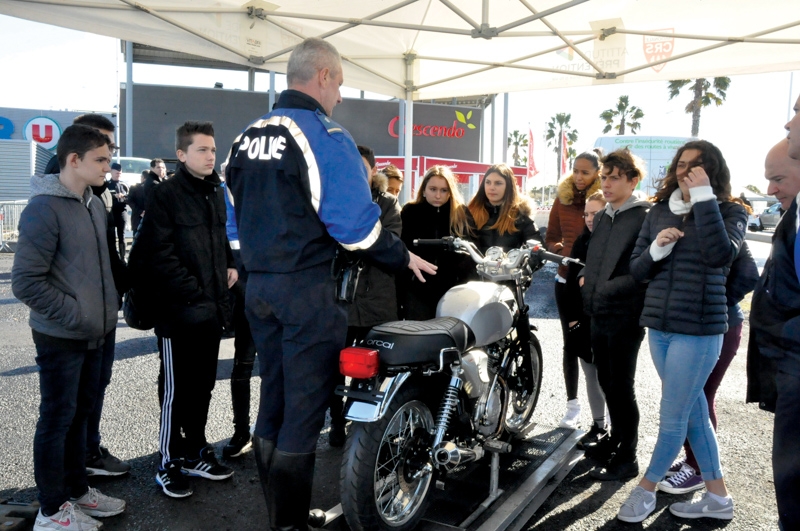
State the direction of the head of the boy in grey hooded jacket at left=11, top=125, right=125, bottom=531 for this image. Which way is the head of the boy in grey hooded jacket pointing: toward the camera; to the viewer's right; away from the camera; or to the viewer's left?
to the viewer's right

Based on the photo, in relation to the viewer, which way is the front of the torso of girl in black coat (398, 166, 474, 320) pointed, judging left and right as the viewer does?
facing the viewer

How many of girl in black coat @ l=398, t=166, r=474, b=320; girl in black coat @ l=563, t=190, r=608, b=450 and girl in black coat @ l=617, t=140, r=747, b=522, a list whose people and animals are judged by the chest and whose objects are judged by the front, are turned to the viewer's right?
0

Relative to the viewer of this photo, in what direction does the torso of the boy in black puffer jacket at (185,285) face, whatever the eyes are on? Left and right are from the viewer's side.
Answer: facing the viewer and to the right of the viewer

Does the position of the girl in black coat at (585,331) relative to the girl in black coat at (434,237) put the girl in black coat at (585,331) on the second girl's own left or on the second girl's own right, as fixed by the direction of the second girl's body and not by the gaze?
on the second girl's own left

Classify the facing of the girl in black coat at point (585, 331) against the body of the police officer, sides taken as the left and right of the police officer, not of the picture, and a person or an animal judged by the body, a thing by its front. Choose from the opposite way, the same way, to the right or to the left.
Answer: the opposite way

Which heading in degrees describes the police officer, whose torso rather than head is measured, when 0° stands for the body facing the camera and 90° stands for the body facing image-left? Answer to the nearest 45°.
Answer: approximately 225°

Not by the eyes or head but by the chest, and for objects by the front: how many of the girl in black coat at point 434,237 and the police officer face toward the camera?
1

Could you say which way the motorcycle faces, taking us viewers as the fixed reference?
facing away from the viewer and to the right of the viewer
